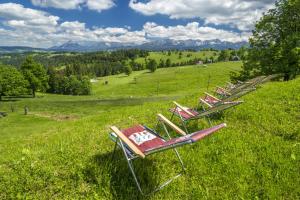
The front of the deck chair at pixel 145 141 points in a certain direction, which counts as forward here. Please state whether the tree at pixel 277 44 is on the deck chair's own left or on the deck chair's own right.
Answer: on the deck chair's own right

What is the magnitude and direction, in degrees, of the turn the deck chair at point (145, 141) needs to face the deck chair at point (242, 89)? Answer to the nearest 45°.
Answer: approximately 90° to its right

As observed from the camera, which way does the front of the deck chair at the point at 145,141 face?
facing away from the viewer and to the left of the viewer
